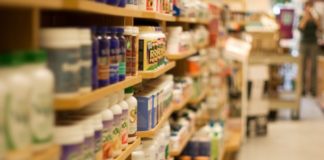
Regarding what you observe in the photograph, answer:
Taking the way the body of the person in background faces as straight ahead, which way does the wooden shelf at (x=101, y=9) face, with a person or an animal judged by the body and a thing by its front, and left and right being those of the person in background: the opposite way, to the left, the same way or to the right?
to the left

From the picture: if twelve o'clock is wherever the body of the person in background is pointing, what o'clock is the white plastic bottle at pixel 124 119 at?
The white plastic bottle is roughly at 12 o'clock from the person in background.

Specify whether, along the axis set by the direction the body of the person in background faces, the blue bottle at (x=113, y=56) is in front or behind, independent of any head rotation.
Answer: in front

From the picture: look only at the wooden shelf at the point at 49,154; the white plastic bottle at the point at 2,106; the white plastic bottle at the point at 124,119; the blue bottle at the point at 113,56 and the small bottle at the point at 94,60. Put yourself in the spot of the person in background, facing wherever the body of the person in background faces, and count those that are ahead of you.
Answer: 5

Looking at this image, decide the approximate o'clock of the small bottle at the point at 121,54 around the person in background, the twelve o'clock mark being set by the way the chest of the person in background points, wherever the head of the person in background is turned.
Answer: The small bottle is roughly at 12 o'clock from the person in background.

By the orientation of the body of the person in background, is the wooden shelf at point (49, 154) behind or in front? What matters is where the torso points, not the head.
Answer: in front

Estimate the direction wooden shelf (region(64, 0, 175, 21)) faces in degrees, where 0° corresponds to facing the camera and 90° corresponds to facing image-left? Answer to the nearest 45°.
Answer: approximately 315°

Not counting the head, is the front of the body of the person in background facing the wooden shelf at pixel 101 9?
yes

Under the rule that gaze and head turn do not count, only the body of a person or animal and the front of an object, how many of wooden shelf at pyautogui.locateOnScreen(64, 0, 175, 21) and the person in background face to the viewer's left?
0

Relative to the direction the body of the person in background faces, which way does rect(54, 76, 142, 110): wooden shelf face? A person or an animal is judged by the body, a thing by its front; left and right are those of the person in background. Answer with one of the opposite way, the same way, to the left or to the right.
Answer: to the left
